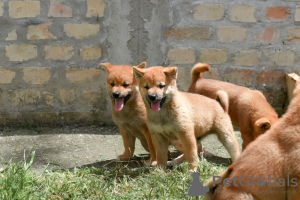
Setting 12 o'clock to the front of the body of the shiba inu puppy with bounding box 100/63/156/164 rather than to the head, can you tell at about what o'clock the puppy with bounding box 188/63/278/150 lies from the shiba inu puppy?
The puppy is roughly at 7 o'clock from the shiba inu puppy.

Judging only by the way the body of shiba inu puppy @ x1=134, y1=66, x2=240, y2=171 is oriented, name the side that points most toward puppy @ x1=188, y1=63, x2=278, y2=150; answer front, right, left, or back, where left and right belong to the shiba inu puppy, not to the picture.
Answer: back

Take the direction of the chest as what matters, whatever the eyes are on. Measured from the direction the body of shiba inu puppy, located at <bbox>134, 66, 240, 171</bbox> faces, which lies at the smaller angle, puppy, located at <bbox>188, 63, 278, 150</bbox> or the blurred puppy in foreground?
the blurred puppy in foreground

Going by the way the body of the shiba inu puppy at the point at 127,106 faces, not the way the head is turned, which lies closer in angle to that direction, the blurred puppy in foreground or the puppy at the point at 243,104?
the blurred puppy in foreground

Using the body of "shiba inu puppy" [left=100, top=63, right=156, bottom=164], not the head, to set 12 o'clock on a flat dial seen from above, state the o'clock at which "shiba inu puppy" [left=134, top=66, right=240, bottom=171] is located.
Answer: "shiba inu puppy" [left=134, top=66, right=240, bottom=171] is roughly at 9 o'clock from "shiba inu puppy" [left=100, top=63, right=156, bottom=164].

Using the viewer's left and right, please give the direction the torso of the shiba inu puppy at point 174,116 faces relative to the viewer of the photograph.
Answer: facing the viewer and to the left of the viewer

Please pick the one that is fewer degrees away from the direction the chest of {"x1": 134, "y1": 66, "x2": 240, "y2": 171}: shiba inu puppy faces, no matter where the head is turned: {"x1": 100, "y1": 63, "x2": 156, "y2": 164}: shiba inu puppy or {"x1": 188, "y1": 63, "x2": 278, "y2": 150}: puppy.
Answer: the shiba inu puppy

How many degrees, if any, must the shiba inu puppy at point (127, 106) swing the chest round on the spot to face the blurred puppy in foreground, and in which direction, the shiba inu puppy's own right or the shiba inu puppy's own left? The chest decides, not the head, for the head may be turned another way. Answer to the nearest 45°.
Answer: approximately 90° to the shiba inu puppy's own left

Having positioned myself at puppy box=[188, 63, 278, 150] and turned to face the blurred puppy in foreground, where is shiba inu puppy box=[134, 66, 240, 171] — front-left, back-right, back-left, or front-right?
front-right

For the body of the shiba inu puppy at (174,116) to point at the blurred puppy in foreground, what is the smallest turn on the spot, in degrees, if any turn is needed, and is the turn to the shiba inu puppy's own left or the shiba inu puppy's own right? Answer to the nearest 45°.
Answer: approximately 90° to the shiba inu puppy's own left

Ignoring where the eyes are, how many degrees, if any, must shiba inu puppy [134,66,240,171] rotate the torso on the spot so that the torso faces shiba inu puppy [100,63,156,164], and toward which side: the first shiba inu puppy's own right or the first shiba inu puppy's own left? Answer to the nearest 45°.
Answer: approximately 90° to the first shiba inu puppy's own right

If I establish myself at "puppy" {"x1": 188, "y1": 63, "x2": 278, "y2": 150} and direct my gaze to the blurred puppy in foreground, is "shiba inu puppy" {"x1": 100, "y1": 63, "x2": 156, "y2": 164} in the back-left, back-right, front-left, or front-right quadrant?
front-right

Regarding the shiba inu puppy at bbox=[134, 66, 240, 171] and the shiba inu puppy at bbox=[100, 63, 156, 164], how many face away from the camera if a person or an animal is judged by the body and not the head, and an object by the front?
0

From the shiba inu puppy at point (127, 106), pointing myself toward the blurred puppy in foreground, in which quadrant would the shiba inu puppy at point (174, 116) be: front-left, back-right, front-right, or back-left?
front-left
